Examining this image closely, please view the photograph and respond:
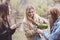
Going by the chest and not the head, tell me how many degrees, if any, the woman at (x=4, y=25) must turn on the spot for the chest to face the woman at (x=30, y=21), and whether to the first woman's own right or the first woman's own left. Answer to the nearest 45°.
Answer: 0° — they already face them

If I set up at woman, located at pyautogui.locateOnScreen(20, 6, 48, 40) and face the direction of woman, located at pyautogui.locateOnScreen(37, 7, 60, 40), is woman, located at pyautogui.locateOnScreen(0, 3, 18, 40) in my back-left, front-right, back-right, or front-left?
back-right

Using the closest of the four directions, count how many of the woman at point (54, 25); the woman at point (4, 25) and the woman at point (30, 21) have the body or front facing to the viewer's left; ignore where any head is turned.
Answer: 1

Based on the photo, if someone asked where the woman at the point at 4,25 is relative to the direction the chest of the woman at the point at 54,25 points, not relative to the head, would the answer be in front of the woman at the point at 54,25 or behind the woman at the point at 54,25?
in front

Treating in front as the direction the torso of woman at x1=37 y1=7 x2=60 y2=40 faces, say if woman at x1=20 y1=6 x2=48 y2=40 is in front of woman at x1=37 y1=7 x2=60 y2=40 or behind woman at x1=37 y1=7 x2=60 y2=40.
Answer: in front

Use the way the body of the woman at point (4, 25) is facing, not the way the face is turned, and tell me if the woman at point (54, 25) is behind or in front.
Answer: in front

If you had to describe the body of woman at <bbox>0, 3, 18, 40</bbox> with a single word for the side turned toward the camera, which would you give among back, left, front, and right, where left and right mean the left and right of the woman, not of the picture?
right

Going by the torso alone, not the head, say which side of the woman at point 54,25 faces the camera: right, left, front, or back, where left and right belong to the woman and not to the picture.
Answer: left

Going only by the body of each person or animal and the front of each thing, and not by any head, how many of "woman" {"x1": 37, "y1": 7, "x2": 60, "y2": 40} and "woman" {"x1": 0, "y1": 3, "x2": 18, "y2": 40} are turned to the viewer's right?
1

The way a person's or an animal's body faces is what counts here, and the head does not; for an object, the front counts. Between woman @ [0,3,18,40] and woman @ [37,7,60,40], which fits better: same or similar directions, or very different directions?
very different directions

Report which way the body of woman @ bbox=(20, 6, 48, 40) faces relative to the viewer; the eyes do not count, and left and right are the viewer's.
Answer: facing the viewer and to the right of the viewer
